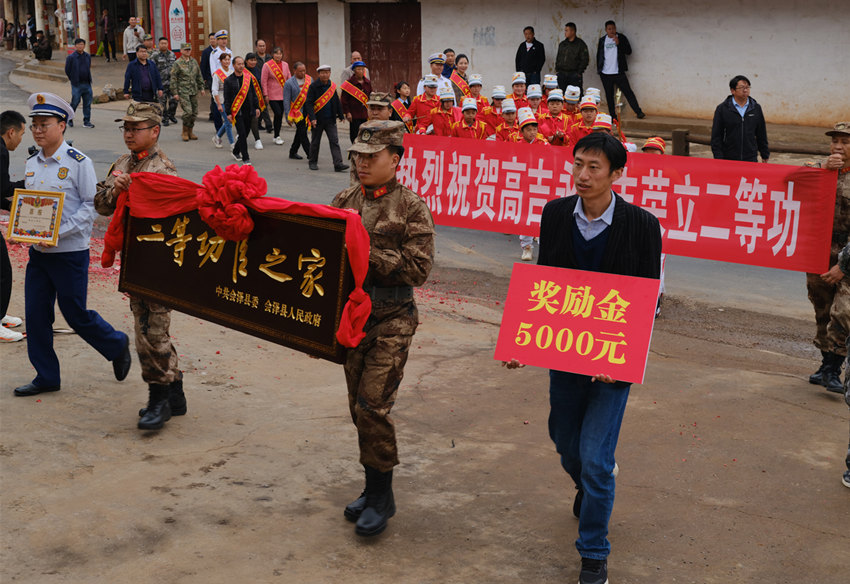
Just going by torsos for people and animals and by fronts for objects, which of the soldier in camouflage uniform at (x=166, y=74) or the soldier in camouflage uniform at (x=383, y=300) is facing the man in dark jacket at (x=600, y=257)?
the soldier in camouflage uniform at (x=166, y=74)

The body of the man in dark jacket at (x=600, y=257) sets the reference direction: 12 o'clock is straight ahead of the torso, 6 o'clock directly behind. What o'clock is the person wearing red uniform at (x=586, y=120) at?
The person wearing red uniform is roughly at 6 o'clock from the man in dark jacket.

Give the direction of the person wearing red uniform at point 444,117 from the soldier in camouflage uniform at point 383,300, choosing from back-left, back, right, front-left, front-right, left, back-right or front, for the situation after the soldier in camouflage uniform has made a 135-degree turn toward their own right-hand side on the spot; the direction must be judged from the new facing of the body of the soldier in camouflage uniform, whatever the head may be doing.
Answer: front

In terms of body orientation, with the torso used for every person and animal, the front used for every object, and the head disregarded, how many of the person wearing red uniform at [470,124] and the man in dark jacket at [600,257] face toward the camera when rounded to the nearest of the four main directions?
2

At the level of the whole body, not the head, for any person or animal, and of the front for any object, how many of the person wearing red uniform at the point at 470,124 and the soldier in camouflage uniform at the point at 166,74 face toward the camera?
2

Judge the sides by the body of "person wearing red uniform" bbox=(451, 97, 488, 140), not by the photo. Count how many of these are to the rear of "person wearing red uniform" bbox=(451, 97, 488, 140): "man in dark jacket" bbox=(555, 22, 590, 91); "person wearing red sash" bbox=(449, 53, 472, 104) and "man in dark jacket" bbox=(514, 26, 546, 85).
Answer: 3

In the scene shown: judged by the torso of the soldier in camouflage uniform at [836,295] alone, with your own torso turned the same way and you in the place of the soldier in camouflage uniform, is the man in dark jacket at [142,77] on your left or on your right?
on your right
